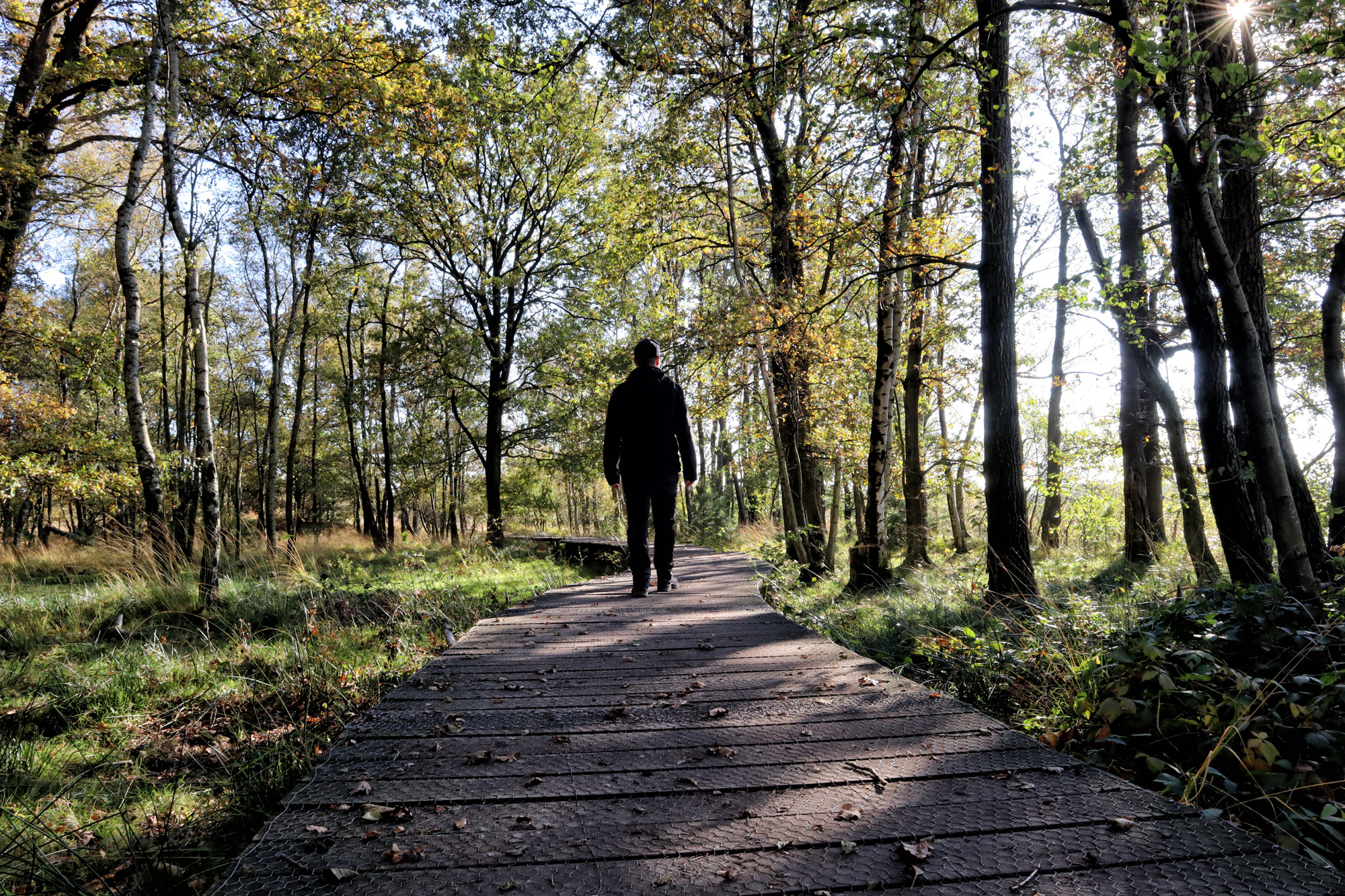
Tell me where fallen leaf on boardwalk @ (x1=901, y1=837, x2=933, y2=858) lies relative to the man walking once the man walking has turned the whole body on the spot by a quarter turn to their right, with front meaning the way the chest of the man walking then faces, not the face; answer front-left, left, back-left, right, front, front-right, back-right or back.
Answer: right

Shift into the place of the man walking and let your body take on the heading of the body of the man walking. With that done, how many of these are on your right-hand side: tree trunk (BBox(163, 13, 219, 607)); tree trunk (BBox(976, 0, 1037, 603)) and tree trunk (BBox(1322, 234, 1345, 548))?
2

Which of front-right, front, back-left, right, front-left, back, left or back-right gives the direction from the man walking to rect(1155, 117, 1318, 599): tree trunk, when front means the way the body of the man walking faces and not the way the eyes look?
back-right

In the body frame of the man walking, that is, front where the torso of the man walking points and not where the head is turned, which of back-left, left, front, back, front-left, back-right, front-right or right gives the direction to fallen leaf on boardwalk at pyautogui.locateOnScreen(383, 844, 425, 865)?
back

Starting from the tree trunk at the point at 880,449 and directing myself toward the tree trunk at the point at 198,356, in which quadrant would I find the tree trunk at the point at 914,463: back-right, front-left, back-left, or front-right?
back-right

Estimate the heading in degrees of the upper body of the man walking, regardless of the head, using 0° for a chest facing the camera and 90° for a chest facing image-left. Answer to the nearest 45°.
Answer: approximately 180°

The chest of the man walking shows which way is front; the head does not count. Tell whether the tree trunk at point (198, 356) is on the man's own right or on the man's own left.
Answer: on the man's own left

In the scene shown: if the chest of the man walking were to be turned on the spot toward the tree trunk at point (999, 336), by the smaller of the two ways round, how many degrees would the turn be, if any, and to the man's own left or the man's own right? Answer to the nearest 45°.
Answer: approximately 90° to the man's own right

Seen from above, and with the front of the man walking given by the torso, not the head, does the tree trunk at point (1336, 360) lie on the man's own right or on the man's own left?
on the man's own right
